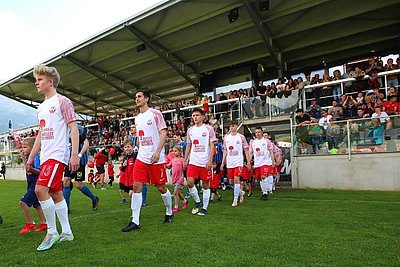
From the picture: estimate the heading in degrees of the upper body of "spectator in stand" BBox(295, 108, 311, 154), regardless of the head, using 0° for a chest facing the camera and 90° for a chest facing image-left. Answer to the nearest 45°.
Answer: approximately 45°

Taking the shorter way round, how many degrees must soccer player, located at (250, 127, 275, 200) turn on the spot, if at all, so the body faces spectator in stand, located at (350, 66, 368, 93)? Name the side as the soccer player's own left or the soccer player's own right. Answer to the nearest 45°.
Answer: approximately 180°

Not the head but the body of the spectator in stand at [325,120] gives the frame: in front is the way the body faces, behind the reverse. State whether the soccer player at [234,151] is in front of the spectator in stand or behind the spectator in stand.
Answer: in front

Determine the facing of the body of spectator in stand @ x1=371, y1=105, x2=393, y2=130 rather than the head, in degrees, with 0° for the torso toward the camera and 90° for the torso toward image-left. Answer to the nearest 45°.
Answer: approximately 45°

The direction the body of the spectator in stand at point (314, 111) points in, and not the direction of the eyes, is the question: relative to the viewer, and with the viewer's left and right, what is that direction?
facing the viewer and to the left of the viewer

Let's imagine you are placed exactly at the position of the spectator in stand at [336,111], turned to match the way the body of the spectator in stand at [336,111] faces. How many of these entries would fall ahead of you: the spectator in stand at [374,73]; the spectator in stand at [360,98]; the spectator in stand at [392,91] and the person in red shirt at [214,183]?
1

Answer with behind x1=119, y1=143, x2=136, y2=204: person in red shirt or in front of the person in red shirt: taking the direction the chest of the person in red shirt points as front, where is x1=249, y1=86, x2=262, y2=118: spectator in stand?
behind

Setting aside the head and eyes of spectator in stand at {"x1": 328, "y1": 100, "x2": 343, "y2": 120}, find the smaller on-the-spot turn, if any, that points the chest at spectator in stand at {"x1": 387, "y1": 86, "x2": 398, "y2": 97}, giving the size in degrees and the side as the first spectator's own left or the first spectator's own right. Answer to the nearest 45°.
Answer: approximately 135° to the first spectator's own left

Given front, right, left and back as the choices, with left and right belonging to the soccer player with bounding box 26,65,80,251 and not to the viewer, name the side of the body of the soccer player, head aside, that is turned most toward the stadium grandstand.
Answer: back

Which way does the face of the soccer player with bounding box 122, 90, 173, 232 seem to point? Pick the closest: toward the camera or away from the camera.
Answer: toward the camera

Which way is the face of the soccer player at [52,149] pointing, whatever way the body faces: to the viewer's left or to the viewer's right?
to the viewer's left
